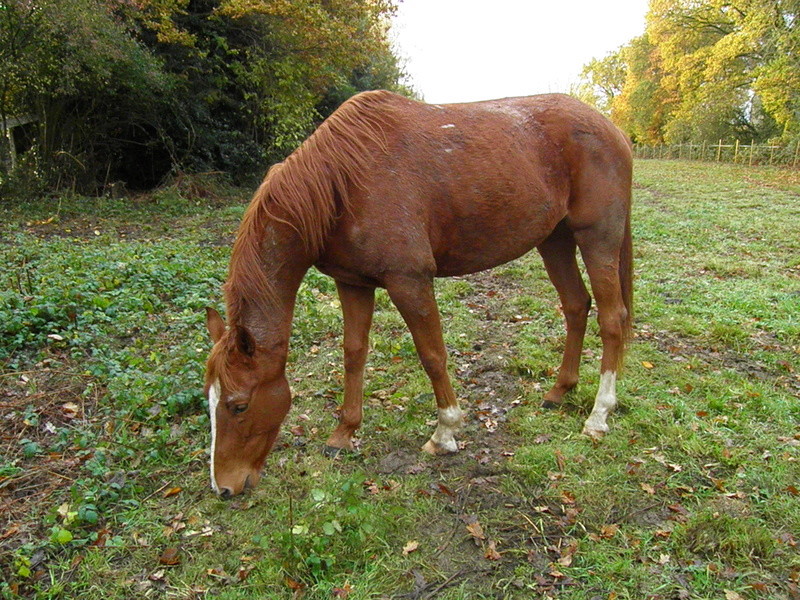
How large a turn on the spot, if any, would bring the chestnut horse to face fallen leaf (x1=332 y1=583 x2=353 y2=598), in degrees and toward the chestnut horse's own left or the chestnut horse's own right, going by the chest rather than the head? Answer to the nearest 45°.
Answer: approximately 45° to the chestnut horse's own left

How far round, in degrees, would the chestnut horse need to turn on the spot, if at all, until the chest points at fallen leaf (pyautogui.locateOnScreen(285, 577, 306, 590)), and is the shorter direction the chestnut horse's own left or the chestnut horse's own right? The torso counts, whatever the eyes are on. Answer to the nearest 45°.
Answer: approximately 45° to the chestnut horse's own left

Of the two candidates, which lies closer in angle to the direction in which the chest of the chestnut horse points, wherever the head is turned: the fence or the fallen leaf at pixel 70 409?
the fallen leaf

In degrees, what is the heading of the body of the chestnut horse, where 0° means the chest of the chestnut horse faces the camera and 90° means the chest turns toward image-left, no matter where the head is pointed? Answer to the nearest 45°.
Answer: approximately 45°

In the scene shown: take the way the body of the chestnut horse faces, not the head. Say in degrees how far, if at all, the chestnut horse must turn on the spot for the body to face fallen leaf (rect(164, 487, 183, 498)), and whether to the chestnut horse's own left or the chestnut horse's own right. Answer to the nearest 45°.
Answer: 0° — it already faces it

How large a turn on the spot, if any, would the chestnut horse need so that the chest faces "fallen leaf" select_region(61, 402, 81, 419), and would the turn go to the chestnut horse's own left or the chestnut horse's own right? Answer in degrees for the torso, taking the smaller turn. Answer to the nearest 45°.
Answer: approximately 45° to the chestnut horse's own right

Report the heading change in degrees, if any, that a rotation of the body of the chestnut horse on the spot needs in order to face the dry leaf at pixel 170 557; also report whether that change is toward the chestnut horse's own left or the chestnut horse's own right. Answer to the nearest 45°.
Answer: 0° — it already faces it
